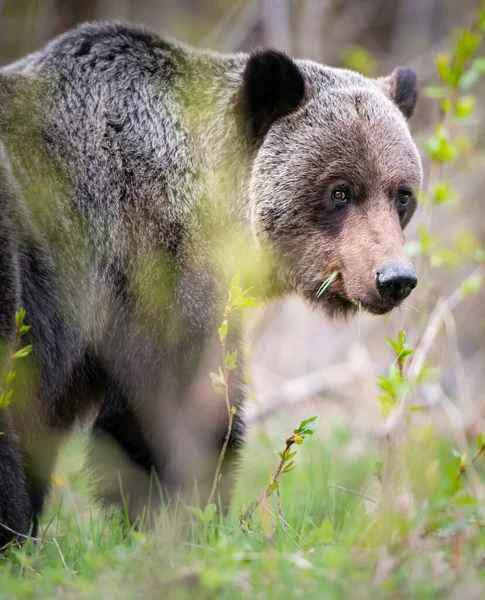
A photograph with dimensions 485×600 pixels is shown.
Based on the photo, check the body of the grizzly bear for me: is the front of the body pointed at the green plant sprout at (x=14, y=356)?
no

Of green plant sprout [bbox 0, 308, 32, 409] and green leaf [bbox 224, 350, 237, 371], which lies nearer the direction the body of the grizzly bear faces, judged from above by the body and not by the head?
the green leaf

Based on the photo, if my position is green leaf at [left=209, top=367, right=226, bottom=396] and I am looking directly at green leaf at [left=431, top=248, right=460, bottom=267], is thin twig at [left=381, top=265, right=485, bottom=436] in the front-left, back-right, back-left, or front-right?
front-right

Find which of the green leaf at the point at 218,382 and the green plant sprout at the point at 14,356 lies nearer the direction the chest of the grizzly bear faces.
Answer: the green leaf

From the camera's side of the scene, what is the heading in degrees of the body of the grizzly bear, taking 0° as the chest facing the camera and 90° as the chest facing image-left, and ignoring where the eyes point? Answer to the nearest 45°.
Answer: approximately 315°

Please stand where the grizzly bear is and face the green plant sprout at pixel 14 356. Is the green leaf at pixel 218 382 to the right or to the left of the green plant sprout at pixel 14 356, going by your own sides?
left
